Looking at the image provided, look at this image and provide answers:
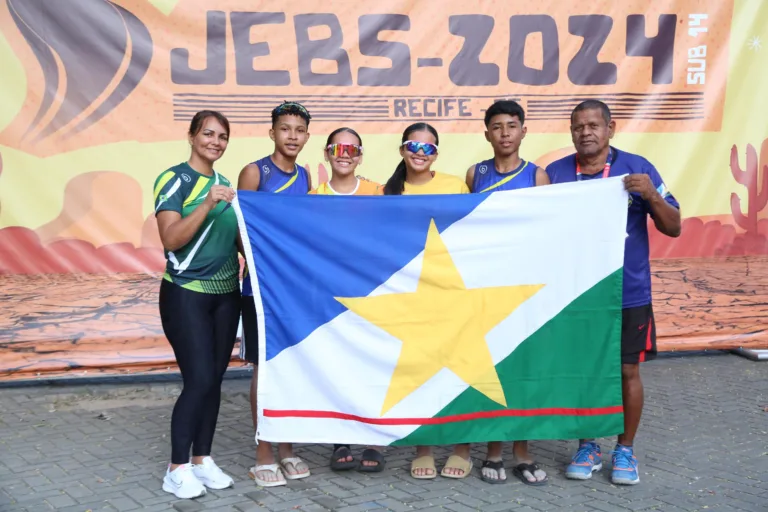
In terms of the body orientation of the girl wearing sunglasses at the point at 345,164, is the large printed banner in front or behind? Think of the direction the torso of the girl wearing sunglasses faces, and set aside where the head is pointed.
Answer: behind

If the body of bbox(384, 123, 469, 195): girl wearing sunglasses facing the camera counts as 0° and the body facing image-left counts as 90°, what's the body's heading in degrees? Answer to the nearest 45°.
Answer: approximately 0°

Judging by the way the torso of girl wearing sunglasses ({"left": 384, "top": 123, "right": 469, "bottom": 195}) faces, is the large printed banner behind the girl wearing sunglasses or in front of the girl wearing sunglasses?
behind

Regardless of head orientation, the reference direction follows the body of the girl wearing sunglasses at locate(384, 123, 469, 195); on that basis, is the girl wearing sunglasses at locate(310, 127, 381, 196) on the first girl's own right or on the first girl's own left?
on the first girl's own right

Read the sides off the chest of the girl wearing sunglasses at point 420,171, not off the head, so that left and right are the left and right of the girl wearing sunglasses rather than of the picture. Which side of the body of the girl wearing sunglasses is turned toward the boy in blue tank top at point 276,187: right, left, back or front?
right

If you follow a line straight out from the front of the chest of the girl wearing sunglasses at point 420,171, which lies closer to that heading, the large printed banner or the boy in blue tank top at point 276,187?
the boy in blue tank top

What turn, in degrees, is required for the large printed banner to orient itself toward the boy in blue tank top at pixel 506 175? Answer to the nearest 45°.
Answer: approximately 45° to its left

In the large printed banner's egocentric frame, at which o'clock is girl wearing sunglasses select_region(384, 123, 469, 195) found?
The girl wearing sunglasses is roughly at 11 o'clock from the large printed banner.
